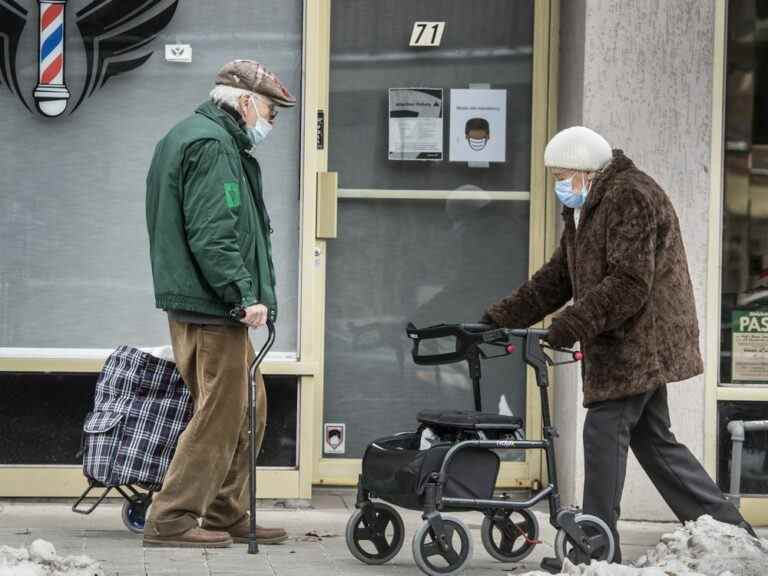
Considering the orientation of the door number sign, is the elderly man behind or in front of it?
in front

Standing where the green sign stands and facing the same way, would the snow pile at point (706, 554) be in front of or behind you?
in front

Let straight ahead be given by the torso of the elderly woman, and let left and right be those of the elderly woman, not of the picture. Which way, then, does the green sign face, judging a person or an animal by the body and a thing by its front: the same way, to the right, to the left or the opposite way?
to the left

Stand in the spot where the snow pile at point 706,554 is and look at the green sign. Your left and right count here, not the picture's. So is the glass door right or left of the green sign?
left

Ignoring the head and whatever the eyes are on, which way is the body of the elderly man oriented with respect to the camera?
to the viewer's right

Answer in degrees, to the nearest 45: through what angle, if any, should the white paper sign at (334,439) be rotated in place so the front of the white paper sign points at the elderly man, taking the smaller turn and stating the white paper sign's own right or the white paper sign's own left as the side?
0° — it already faces them

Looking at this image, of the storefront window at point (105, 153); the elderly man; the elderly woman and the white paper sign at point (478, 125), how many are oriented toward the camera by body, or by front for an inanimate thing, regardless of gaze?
2

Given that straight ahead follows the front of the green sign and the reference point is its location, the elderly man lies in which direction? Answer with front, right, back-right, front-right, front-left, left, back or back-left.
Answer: front-right

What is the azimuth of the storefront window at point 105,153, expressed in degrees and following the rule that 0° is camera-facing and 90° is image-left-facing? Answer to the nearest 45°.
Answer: approximately 0°

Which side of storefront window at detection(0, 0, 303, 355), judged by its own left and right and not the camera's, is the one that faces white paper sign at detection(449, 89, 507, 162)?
left

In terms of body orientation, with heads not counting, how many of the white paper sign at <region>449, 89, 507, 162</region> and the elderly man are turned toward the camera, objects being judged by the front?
1
